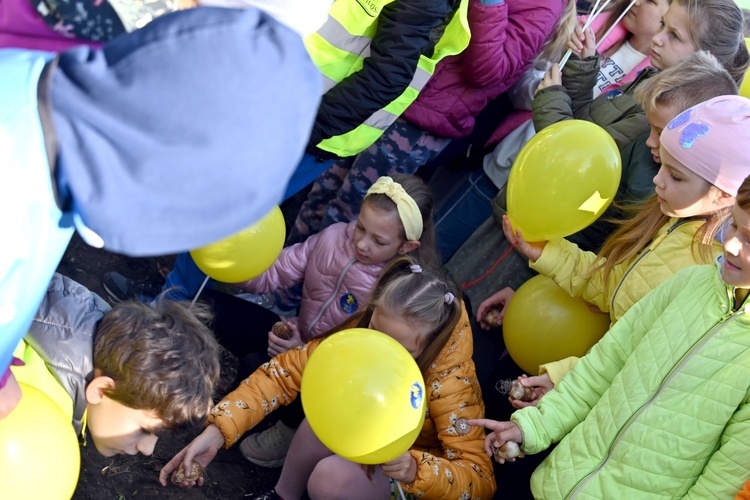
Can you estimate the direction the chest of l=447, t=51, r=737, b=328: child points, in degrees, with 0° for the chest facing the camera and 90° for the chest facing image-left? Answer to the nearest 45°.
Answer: approximately 90°

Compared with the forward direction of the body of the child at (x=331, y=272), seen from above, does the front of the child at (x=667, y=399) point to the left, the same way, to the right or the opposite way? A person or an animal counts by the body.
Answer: the same way

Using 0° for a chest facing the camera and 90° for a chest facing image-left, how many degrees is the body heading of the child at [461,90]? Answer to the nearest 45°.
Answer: approximately 90°

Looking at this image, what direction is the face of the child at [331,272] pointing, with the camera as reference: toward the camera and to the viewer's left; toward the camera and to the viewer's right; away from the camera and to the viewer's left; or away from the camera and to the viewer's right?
toward the camera and to the viewer's left

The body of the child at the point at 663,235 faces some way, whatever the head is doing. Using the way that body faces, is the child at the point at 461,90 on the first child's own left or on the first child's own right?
on the first child's own right

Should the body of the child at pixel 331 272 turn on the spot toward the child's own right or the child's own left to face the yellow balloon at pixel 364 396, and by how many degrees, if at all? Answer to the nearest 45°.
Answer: approximately 45° to the child's own left

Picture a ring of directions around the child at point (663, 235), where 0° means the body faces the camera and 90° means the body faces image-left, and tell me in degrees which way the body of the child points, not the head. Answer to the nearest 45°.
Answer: approximately 45°

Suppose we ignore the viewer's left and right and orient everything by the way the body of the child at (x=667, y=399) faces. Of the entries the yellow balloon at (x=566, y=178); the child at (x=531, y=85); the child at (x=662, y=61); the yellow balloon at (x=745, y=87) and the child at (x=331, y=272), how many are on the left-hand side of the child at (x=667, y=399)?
0

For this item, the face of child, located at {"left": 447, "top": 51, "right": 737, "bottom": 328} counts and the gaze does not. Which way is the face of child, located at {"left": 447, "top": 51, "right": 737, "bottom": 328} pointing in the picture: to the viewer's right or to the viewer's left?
to the viewer's left

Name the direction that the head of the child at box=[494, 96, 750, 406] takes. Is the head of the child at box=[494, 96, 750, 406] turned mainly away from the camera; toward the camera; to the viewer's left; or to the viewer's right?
to the viewer's left

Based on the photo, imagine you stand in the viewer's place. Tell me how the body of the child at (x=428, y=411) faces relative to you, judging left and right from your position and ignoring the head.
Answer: facing the viewer and to the left of the viewer

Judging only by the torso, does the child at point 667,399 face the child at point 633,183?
no
